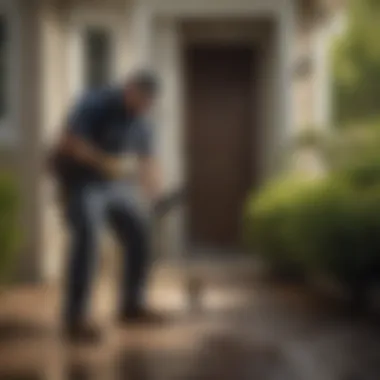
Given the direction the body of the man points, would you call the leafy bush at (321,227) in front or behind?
in front

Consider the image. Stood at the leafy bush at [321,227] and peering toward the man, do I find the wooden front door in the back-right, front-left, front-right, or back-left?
front-right

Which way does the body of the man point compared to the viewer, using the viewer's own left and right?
facing the viewer and to the right of the viewer
